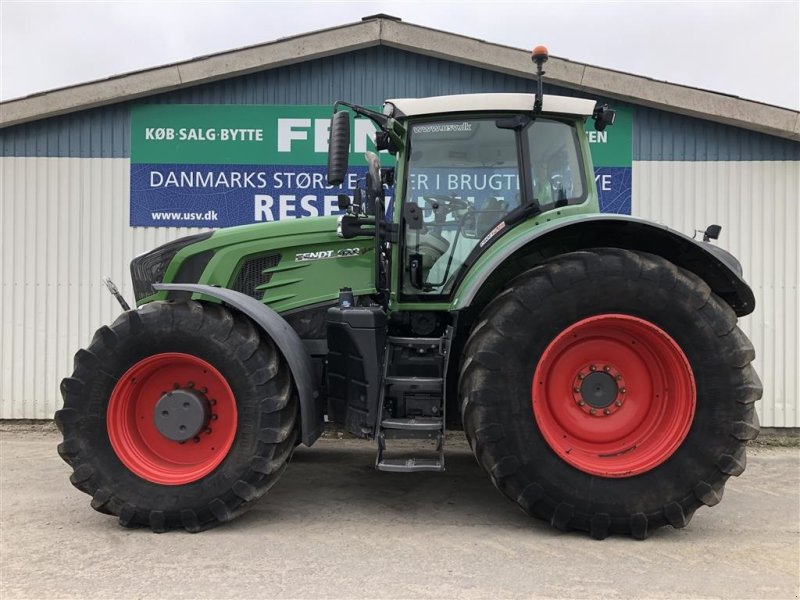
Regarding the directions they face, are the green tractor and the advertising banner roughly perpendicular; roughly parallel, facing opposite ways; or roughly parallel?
roughly perpendicular

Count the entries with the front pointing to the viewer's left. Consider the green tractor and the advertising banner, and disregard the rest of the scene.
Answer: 1

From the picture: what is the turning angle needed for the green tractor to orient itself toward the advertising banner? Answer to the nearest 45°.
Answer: approximately 45° to its right

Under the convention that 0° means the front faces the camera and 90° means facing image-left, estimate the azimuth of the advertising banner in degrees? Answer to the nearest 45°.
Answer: approximately 0°

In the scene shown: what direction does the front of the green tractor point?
to the viewer's left

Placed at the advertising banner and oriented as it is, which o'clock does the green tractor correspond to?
The green tractor is roughly at 11 o'clock from the advertising banner.
